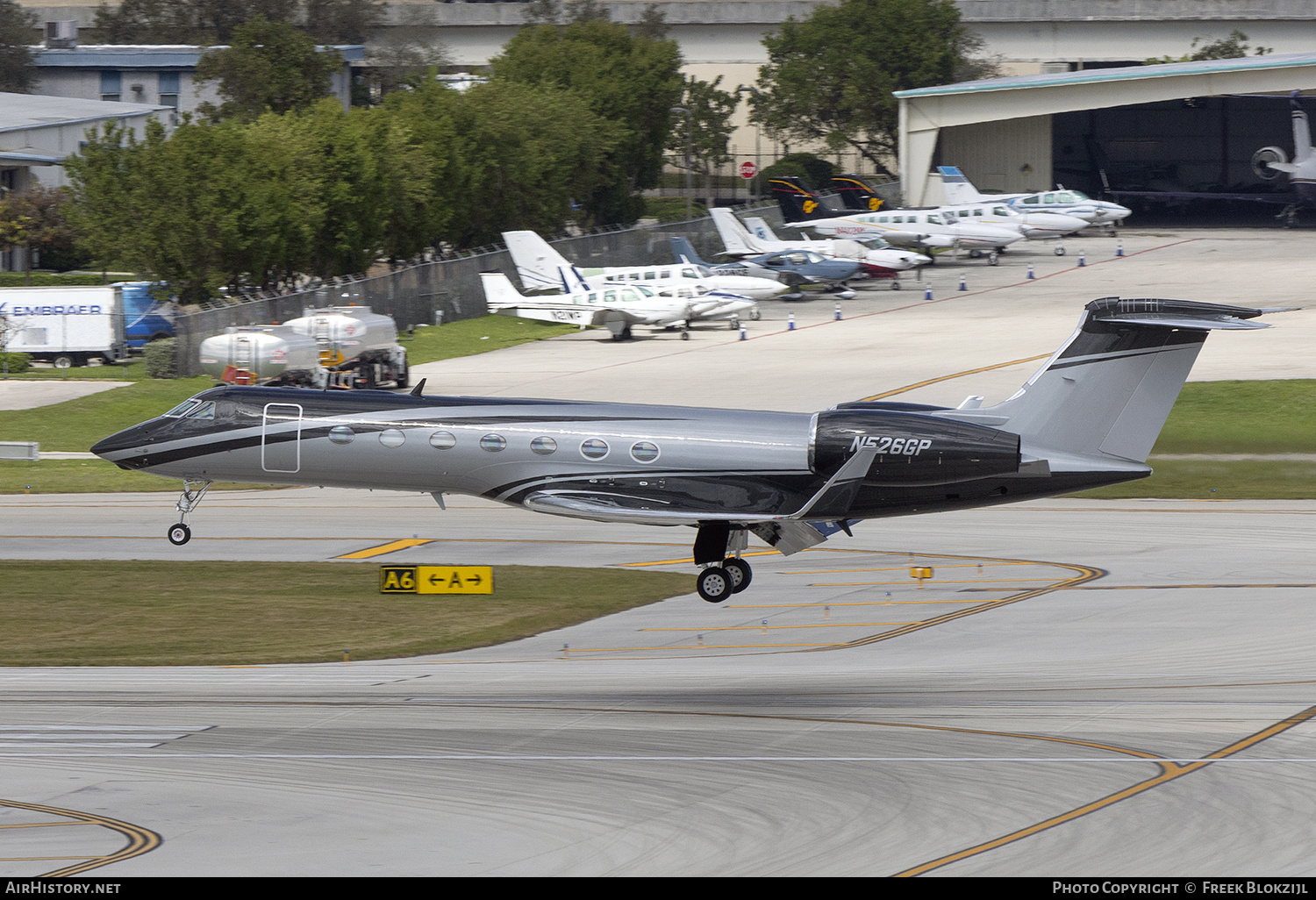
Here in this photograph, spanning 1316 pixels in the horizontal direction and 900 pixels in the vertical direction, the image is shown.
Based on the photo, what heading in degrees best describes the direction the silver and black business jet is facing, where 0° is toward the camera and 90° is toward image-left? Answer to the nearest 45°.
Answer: approximately 90°
